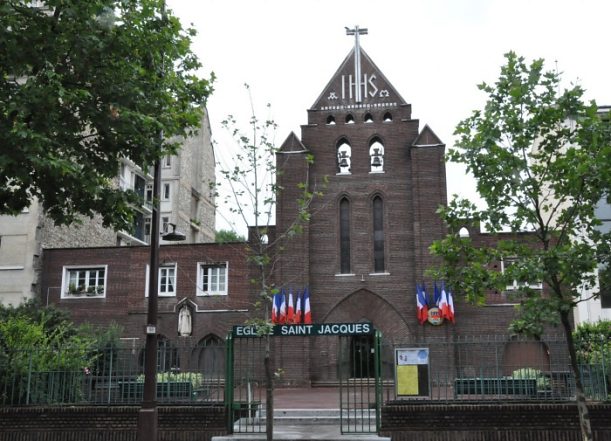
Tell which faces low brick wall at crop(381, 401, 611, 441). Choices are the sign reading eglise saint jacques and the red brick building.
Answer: the red brick building

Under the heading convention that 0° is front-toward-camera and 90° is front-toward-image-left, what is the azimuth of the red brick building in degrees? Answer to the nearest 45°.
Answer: approximately 0°

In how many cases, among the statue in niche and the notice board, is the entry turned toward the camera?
2

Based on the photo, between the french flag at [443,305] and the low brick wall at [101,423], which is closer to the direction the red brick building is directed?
the low brick wall

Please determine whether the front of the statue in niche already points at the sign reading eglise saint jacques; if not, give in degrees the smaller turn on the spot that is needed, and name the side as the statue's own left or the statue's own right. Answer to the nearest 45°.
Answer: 0° — it already faces it

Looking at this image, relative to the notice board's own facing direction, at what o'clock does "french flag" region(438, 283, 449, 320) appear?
The french flag is roughly at 6 o'clock from the notice board.

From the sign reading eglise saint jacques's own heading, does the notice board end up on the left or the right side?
on its left

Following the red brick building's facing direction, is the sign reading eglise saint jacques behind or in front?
in front

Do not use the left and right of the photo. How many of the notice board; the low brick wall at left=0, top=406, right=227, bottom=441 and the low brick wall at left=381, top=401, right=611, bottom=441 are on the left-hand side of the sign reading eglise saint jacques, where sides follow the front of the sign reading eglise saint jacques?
2

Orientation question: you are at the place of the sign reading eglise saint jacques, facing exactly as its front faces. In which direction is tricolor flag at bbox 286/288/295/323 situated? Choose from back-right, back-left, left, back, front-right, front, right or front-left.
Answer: back

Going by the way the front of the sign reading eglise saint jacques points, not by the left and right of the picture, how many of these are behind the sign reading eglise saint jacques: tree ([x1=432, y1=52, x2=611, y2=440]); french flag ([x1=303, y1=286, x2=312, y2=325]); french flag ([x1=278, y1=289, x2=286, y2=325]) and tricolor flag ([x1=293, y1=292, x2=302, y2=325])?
3

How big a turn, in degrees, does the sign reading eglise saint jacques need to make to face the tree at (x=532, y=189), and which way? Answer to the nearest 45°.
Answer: approximately 45° to its left

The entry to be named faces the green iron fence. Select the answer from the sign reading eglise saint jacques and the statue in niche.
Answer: the statue in niche

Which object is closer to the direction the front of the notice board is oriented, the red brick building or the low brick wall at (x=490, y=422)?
the low brick wall
